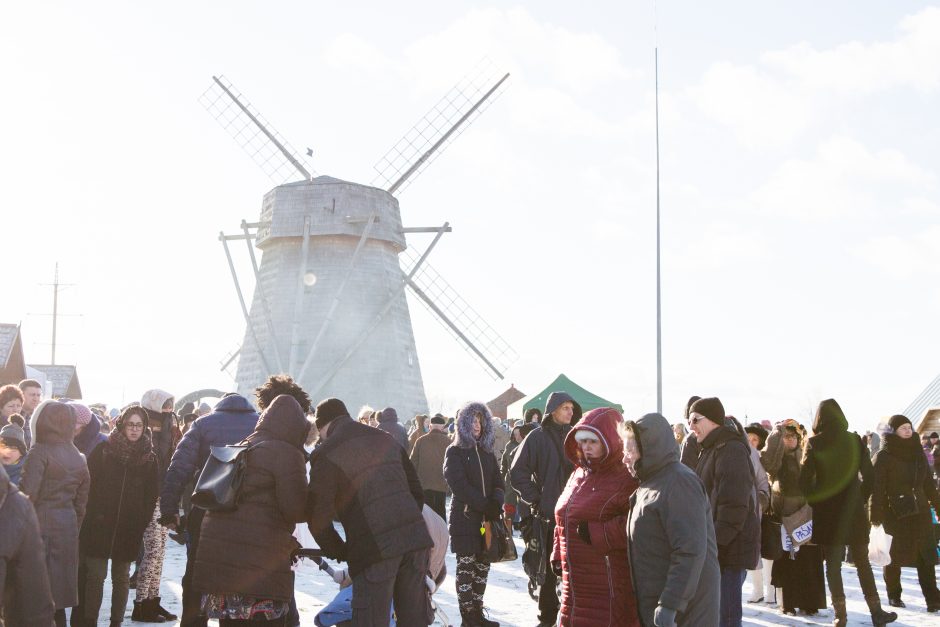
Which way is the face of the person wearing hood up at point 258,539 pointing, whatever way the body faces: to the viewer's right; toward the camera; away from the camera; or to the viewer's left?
away from the camera

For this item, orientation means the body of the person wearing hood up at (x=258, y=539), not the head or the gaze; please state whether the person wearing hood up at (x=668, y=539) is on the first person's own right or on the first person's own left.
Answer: on the first person's own right

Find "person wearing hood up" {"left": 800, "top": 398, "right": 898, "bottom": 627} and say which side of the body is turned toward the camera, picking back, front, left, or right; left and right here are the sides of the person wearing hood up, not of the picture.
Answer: back

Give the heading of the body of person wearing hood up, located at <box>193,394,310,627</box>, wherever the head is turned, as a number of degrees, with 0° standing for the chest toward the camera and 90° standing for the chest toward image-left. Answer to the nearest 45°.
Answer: approximately 225°
